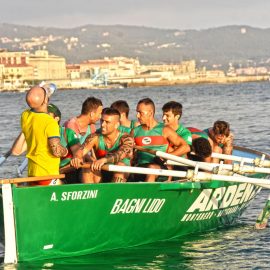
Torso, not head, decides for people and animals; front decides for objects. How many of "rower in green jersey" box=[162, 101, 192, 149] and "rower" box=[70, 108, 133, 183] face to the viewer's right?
0

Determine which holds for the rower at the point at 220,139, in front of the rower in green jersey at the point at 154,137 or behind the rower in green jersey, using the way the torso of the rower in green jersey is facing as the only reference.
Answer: behind

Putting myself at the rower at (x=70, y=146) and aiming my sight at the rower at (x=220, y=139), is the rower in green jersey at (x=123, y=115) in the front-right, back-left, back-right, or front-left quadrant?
front-left

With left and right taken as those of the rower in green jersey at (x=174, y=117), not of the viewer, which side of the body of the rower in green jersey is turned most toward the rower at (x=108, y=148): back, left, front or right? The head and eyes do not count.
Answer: front

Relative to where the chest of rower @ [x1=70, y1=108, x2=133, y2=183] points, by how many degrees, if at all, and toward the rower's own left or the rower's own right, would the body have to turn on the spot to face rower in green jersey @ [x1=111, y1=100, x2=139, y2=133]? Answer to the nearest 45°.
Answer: approximately 135° to the rower's own right

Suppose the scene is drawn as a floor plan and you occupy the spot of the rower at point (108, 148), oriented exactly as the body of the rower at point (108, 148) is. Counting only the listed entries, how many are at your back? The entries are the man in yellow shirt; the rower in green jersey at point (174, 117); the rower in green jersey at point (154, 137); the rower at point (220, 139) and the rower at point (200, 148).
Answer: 4

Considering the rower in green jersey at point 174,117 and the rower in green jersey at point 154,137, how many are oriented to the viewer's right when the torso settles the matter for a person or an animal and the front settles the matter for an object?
0

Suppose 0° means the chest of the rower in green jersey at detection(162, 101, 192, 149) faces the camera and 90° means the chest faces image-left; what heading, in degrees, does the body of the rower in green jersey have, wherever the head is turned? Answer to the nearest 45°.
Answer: approximately 45°

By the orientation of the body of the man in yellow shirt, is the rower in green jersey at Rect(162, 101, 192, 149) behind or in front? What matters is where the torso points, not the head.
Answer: in front

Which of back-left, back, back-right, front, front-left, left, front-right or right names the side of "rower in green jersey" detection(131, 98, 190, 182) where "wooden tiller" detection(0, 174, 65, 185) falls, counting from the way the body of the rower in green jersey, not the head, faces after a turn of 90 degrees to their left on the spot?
right

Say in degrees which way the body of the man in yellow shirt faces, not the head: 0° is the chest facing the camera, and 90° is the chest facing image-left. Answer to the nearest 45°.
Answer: approximately 225°

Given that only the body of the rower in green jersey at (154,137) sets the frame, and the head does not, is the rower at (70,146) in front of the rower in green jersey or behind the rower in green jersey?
in front

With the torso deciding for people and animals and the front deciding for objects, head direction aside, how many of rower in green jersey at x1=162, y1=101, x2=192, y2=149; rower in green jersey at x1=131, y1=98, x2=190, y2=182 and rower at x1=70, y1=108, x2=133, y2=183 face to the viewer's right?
0
